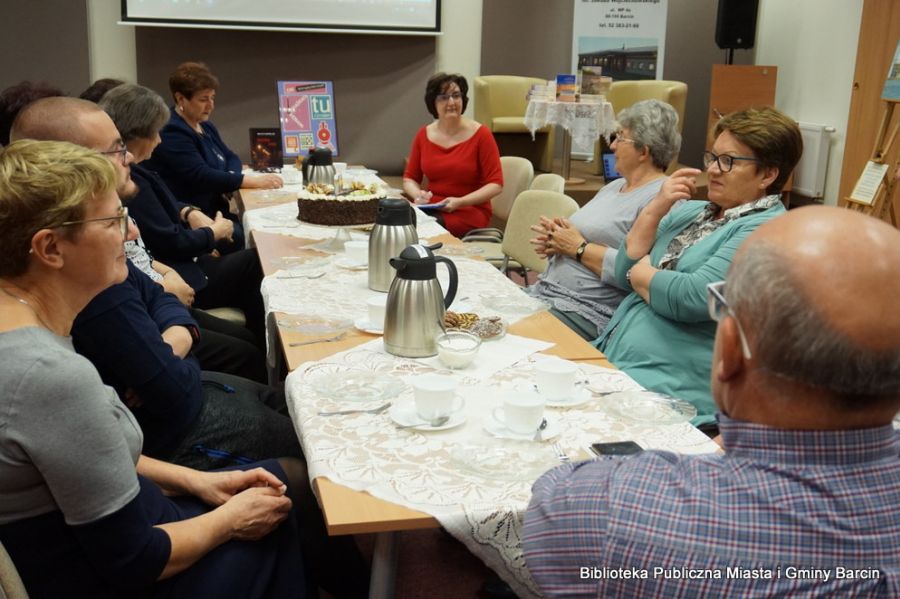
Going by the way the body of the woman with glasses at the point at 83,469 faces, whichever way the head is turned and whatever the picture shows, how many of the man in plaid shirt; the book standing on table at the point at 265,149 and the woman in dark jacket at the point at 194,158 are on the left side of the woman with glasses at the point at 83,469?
2

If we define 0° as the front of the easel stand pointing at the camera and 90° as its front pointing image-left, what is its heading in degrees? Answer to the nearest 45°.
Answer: approximately 45°

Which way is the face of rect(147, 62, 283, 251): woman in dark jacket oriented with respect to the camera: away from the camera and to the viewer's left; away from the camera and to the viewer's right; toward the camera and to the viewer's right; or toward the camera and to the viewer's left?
toward the camera and to the viewer's right

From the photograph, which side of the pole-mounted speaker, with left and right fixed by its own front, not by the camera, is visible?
front

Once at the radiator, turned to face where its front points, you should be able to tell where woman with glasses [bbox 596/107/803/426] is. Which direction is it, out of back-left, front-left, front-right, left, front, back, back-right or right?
front-left

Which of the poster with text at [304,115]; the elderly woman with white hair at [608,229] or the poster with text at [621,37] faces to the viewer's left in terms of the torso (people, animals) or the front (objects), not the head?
the elderly woman with white hair

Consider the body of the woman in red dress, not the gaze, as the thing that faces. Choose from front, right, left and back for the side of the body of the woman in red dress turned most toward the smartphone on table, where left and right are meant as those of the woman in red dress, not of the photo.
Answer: front

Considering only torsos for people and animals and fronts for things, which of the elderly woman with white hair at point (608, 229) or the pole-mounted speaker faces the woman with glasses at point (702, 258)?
the pole-mounted speaker

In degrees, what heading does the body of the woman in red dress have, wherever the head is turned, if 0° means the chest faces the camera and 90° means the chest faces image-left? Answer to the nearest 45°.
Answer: approximately 0°

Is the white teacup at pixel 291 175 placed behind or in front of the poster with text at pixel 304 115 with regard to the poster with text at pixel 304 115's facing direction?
in front

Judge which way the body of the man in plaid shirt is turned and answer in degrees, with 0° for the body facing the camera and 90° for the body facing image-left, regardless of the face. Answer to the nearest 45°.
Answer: approximately 135°

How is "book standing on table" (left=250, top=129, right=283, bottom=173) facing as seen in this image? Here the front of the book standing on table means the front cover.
toward the camera

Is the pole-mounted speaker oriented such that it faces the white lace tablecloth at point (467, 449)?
yes

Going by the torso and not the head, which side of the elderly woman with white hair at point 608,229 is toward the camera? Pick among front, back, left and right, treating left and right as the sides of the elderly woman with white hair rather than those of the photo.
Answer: left
